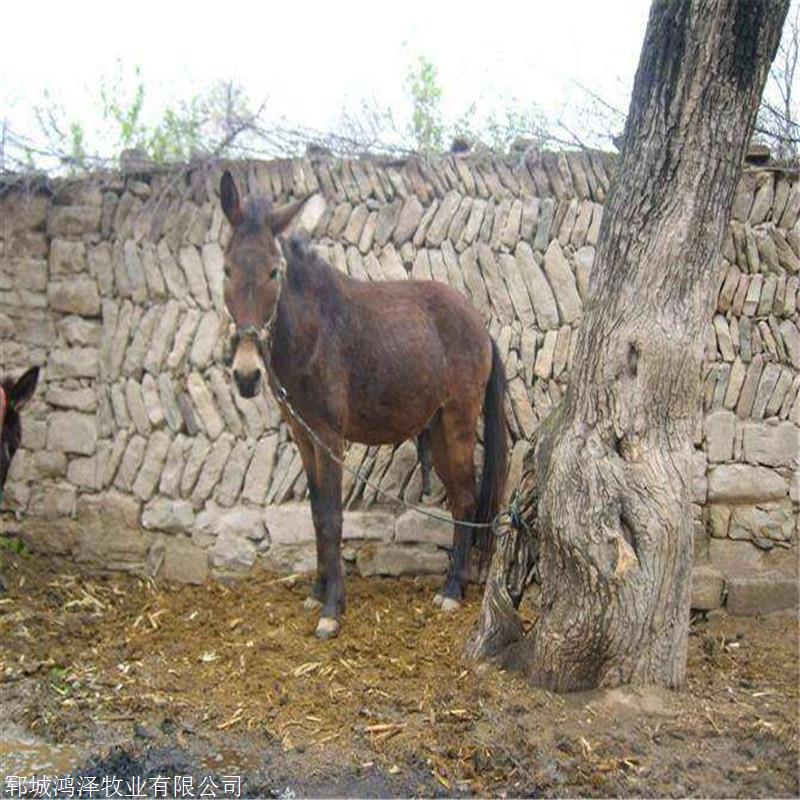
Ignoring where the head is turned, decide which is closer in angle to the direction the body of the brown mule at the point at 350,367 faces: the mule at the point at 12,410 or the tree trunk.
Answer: the mule

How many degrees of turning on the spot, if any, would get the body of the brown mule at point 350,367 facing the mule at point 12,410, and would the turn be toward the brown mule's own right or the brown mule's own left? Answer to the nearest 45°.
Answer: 0° — it already faces it

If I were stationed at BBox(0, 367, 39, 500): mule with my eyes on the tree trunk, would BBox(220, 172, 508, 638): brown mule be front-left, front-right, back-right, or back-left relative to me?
front-left

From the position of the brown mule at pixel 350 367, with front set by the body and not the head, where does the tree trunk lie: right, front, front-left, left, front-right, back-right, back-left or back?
left

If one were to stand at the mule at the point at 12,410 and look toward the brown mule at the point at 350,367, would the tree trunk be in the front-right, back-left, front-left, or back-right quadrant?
front-right

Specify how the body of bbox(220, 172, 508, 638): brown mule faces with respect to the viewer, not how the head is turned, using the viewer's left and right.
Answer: facing the viewer and to the left of the viewer
